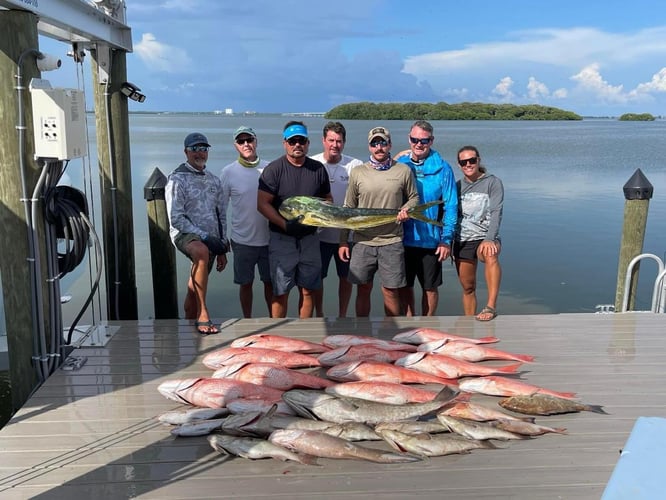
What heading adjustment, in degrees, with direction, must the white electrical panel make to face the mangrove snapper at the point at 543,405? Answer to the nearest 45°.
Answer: approximately 90° to its left

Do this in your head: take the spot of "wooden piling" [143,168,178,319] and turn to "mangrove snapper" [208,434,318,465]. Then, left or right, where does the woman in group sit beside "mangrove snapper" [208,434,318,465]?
left

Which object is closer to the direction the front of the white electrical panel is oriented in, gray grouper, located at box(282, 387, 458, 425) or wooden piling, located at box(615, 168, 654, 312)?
the gray grouper

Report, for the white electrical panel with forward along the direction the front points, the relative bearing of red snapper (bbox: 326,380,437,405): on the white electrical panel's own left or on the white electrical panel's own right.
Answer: on the white electrical panel's own left

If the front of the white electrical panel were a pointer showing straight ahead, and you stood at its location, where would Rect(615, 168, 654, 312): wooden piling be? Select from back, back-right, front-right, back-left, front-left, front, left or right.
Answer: back-left

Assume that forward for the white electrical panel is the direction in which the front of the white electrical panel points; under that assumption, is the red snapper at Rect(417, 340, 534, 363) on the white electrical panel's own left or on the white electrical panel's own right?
on the white electrical panel's own left

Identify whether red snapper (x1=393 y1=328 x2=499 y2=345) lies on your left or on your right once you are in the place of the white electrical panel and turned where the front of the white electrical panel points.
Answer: on your left
